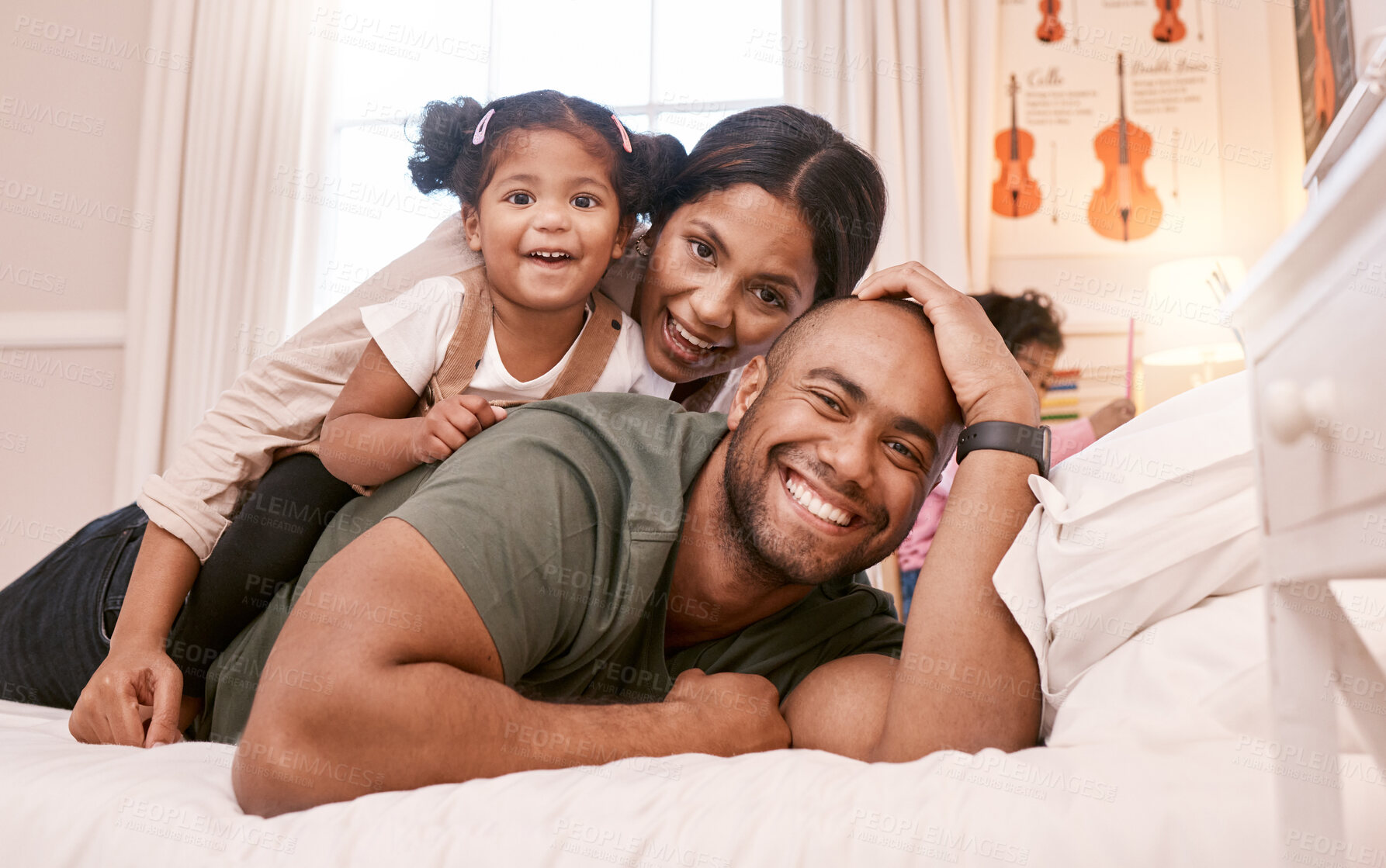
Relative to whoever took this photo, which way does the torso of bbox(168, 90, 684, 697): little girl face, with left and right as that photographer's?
facing the viewer

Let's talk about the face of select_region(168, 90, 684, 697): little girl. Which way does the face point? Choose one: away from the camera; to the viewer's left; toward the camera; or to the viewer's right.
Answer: toward the camera

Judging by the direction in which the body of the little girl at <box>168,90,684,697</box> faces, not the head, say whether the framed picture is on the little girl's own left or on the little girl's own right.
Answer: on the little girl's own left

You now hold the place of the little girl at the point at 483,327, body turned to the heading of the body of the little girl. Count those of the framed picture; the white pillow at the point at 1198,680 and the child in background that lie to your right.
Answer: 0

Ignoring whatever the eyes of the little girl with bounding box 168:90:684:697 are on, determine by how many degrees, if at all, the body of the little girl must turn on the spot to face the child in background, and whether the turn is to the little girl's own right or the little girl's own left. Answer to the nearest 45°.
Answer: approximately 135° to the little girl's own left

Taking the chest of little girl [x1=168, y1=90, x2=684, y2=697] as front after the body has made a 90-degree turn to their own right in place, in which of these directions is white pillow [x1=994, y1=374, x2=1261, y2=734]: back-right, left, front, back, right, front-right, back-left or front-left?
back-left

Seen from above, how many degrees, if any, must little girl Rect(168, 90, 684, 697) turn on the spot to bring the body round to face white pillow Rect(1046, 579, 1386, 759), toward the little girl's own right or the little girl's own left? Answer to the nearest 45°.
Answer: approximately 45° to the little girl's own left
